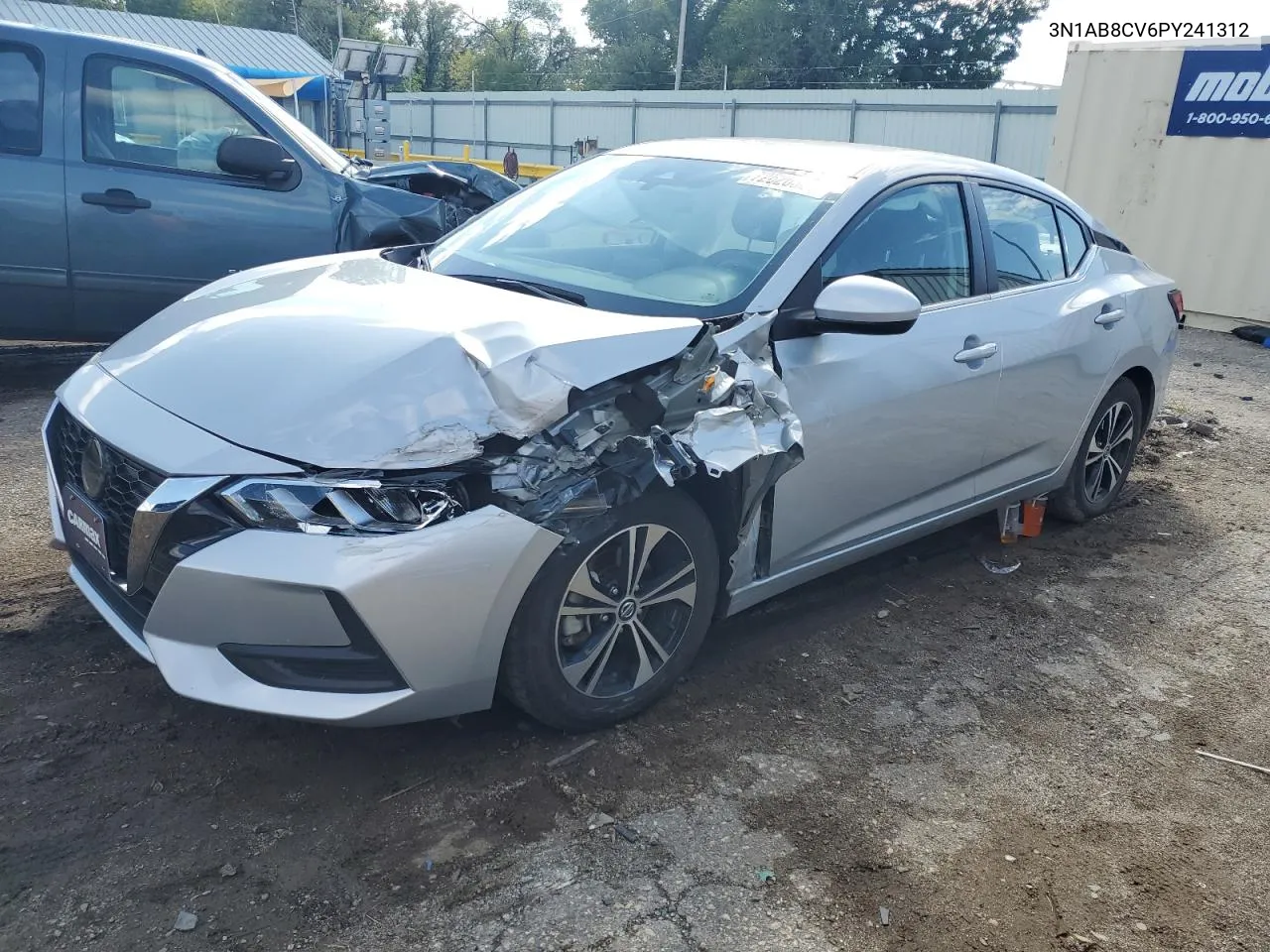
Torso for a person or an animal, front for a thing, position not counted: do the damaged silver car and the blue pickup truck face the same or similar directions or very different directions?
very different directions

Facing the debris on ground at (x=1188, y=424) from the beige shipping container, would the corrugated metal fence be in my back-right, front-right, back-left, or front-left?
back-right

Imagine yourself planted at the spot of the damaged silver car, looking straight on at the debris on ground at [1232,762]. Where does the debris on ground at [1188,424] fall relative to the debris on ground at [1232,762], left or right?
left

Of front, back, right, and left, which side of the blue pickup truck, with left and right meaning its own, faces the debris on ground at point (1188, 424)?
front

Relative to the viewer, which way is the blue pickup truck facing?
to the viewer's right

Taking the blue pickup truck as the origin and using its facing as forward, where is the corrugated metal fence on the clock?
The corrugated metal fence is roughly at 10 o'clock from the blue pickup truck.

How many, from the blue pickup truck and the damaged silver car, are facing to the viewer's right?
1

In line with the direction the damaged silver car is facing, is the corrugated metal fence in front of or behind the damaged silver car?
behind

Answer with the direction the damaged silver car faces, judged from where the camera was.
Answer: facing the viewer and to the left of the viewer

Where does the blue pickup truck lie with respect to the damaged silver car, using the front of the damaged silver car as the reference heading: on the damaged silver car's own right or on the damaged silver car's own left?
on the damaged silver car's own right
